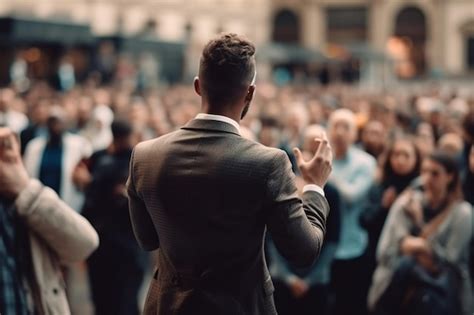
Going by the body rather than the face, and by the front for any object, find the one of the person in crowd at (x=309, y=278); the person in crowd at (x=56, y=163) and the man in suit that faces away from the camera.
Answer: the man in suit

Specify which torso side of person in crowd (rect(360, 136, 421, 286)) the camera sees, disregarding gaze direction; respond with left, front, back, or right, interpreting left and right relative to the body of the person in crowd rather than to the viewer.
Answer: front

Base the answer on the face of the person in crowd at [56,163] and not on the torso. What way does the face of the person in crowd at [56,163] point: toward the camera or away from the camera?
toward the camera

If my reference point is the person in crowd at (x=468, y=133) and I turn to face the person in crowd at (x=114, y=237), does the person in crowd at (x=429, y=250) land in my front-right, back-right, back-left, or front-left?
front-left

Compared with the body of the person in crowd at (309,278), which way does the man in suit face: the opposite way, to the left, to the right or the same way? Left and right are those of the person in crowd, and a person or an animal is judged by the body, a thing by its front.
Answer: the opposite way

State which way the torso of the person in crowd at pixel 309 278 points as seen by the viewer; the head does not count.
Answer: toward the camera

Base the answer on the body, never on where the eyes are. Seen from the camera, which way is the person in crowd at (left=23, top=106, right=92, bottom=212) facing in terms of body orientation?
toward the camera

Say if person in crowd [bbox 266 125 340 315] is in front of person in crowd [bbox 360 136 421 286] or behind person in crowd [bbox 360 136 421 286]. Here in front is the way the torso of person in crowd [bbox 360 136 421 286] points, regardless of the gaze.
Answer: in front

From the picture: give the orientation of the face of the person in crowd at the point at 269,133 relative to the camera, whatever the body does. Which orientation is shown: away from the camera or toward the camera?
toward the camera

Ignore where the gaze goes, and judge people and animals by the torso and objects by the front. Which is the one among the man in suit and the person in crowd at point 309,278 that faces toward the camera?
the person in crowd

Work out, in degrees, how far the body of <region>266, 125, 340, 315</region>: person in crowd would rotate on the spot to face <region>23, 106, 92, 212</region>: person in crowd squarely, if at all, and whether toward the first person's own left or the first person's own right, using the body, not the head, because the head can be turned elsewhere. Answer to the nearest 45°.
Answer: approximately 135° to the first person's own right

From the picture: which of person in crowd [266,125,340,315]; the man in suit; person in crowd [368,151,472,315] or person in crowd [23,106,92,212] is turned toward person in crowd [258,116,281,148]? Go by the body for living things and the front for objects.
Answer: the man in suit

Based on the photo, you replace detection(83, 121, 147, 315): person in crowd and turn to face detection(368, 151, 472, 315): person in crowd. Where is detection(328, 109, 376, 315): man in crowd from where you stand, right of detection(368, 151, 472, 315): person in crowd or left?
left

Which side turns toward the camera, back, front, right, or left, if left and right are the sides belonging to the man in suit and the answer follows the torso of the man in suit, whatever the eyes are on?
back

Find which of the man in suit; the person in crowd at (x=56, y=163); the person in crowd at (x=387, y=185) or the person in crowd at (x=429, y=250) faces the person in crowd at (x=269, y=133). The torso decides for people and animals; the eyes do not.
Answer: the man in suit

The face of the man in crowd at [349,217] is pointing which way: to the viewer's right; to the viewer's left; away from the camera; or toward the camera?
toward the camera

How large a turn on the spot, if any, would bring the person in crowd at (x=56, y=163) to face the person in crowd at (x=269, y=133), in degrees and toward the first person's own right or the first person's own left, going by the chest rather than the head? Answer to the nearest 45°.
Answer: approximately 90° to the first person's own left

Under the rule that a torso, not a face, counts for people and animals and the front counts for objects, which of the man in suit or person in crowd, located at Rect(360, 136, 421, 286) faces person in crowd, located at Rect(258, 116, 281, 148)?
the man in suit

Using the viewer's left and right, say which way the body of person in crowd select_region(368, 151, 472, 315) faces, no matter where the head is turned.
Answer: facing the viewer and to the left of the viewer
